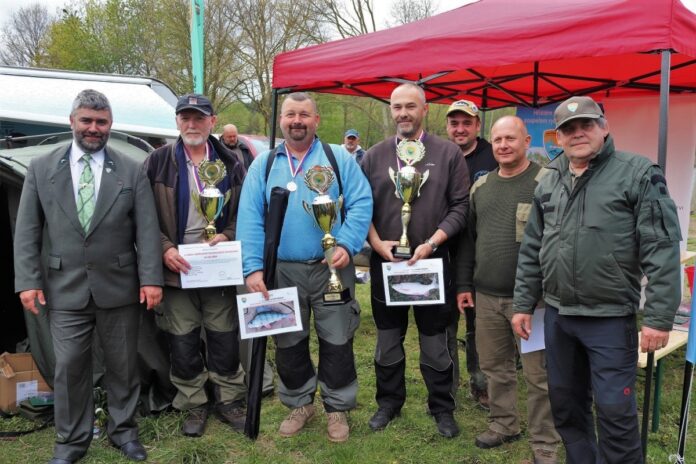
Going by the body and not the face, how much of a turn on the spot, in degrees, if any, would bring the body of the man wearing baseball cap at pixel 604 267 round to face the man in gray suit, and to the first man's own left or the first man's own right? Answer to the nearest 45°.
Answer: approximately 45° to the first man's own right

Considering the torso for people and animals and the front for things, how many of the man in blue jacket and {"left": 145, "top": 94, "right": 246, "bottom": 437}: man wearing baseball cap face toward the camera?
2

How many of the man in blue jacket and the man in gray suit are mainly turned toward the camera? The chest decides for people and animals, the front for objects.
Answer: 2

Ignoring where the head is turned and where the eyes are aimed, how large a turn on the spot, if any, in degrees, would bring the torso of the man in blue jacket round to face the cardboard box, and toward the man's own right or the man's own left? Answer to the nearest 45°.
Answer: approximately 90° to the man's own right

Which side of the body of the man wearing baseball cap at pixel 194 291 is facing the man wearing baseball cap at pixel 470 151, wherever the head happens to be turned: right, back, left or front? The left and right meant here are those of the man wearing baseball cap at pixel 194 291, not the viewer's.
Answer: left

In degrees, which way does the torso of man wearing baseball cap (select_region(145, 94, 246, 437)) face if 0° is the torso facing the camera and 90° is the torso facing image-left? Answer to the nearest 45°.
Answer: approximately 0°

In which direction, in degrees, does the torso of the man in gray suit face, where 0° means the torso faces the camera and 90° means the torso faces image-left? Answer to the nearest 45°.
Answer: approximately 0°

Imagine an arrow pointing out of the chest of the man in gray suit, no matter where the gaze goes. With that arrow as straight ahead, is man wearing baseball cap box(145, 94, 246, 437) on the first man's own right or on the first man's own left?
on the first man's own left
